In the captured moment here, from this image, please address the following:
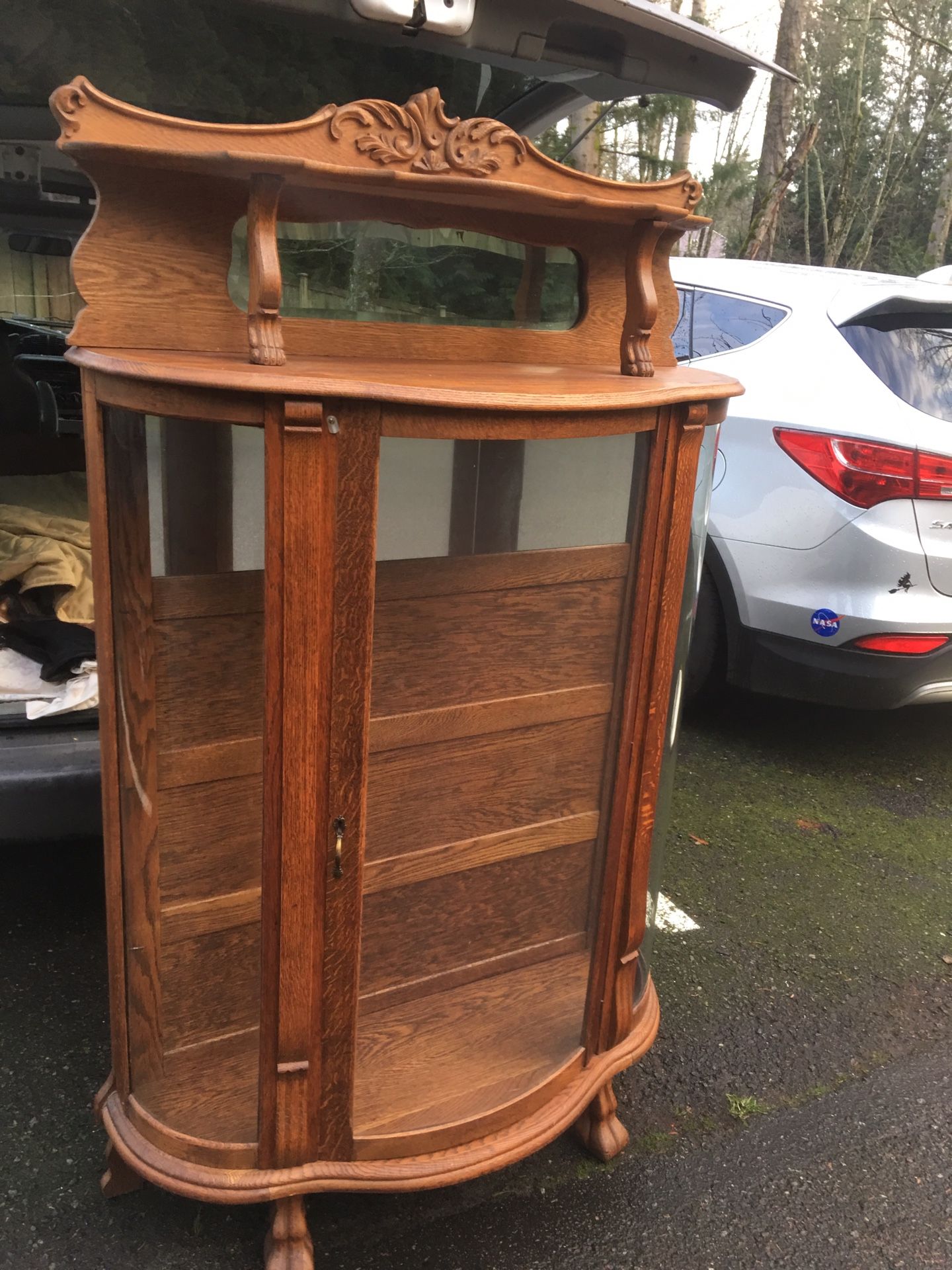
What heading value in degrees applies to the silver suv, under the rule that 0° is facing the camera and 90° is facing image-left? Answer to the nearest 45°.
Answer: approximately 135°

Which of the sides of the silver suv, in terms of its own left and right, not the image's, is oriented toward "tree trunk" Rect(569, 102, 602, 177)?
front

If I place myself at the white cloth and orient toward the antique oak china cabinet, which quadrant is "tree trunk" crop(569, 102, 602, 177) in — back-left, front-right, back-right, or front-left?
back-left

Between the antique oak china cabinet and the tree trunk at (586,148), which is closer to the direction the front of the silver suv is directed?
the tree trunk

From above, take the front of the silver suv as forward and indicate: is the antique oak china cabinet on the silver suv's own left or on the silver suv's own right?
on the silver suv's own left

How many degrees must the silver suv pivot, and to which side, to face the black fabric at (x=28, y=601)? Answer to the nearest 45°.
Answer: approximately 90° to its left

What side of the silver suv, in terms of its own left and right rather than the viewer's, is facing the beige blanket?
left

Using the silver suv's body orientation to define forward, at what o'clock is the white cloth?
The white cloth is roughly at 9 o'clock from the silver suv.

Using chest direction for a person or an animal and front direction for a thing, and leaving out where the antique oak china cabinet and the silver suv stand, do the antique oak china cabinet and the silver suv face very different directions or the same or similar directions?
very different directions

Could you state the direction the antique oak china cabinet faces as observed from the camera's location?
facing the viewer and to the right of the viewer
